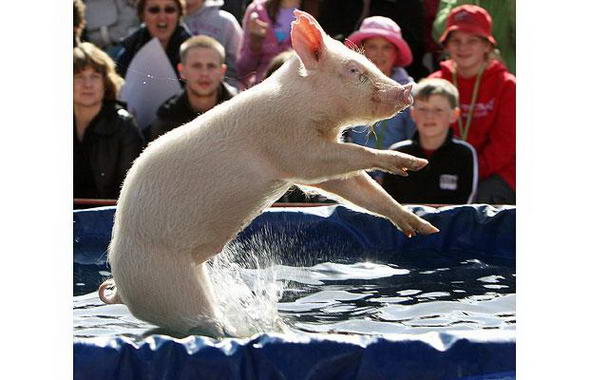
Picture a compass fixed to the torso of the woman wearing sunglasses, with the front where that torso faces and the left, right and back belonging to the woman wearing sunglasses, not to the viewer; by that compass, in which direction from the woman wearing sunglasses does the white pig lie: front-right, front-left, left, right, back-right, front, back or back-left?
front

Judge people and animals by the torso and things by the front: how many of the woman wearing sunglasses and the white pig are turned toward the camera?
1

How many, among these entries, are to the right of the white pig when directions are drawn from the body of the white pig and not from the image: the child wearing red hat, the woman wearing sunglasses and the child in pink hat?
0

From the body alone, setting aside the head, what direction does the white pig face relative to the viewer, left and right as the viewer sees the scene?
facing to the right of the viewer

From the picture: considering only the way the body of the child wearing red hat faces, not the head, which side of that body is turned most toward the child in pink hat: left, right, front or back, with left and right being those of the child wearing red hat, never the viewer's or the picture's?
right

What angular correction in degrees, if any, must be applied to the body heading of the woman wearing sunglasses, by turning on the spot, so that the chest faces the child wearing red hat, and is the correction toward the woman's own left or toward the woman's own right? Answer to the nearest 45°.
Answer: approximately 90° to the woman's own left

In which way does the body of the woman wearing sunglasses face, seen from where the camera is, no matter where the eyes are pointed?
toward the camera

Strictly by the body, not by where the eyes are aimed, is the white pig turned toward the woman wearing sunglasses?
no

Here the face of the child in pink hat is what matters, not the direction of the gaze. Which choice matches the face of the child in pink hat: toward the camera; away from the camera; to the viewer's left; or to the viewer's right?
toward the camera

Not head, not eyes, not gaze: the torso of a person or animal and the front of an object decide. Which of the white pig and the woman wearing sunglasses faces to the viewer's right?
the white pig

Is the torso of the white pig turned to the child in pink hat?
no

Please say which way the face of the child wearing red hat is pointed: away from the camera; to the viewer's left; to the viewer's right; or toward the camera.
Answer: toward the camera

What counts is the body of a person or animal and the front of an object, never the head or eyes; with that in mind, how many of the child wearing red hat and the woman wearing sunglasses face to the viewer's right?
0

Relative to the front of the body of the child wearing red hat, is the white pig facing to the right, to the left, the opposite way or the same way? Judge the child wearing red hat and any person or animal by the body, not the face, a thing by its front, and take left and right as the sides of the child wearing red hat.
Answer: to the left

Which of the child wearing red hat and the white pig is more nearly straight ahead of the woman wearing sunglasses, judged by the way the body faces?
the white pig

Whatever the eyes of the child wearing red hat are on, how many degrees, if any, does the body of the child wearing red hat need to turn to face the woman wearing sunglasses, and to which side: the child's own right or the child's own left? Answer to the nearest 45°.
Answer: approximately 90° to the child's own right

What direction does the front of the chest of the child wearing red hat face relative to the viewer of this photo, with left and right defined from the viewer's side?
facing the viewer

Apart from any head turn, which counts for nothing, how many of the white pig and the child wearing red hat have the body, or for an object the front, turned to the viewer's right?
1
